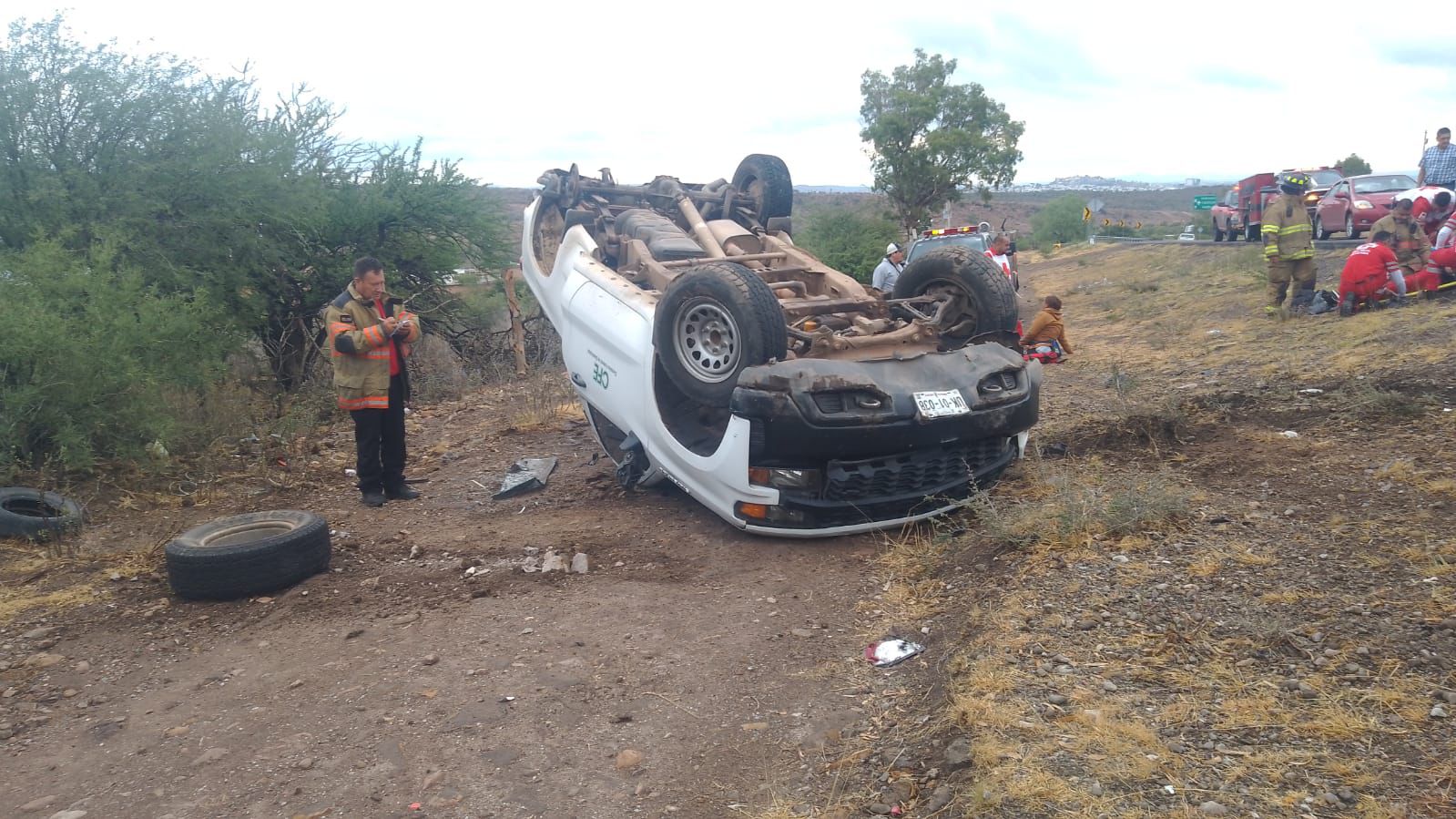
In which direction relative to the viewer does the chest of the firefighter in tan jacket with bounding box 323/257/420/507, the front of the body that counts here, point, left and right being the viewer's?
facing the viewer and to the right of the viewer

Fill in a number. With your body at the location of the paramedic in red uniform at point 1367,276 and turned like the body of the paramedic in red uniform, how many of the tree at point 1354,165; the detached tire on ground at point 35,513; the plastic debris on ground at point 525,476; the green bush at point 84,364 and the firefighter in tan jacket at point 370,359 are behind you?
4

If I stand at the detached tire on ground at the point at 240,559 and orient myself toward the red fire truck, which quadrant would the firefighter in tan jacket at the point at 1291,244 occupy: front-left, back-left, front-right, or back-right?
front-right

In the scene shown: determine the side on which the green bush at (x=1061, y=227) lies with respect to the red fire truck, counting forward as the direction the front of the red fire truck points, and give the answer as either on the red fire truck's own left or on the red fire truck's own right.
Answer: on the red fire truck's own right

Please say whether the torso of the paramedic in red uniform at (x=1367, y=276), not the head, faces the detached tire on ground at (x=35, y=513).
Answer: no

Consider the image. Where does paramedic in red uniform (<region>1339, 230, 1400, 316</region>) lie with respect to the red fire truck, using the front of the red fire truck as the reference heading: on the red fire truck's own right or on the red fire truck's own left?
on the red fire truck's own left

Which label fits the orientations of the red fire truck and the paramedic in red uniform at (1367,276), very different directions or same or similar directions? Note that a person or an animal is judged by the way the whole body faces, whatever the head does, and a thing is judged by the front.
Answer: very different directions

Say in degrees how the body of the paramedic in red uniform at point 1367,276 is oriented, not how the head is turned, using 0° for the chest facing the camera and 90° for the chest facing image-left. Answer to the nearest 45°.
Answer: approximately 225°

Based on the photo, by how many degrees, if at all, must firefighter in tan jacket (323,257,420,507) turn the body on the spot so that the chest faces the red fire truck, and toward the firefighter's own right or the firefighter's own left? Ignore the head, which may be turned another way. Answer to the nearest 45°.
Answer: approximately 90° to the firefighter's own left

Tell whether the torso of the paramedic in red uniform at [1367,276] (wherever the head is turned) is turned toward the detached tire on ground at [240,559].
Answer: no

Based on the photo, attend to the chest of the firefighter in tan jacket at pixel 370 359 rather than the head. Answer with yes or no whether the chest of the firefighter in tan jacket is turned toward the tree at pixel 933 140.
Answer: no

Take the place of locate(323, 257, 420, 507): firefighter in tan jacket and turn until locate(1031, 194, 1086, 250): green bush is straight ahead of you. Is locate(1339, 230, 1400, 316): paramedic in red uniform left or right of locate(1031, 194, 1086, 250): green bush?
right

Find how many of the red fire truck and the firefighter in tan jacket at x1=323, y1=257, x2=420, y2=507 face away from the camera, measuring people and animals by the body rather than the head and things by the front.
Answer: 0

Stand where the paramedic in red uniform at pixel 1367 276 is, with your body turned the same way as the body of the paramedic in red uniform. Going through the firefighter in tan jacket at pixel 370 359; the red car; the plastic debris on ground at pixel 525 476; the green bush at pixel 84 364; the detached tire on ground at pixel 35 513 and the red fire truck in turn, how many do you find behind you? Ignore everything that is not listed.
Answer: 4

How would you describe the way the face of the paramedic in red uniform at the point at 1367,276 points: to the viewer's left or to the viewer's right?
to the viewer's right

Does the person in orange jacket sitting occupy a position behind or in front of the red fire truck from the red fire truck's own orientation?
in front

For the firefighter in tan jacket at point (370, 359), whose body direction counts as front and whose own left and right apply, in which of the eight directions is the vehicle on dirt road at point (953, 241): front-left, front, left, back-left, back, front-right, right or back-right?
left
